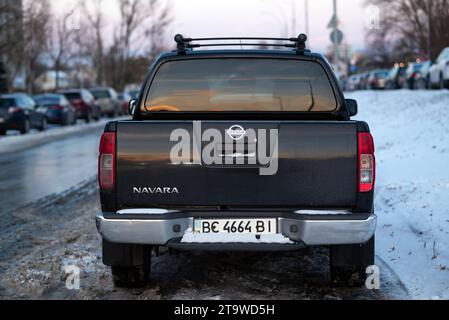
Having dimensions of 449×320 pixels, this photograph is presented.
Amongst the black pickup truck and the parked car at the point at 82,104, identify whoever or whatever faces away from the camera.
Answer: the black pickup truck

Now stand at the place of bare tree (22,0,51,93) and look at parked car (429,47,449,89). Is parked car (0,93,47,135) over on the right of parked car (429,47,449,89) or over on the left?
right

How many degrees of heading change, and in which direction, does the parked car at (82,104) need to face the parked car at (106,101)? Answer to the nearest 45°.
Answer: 0° — it already faces it

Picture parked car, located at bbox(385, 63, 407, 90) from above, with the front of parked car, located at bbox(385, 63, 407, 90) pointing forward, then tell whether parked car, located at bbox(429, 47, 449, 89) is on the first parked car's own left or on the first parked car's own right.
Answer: on the first parked car's own left

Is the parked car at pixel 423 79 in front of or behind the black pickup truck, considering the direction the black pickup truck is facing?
in front

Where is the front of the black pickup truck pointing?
away from the camera

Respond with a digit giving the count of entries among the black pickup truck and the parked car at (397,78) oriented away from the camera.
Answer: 1

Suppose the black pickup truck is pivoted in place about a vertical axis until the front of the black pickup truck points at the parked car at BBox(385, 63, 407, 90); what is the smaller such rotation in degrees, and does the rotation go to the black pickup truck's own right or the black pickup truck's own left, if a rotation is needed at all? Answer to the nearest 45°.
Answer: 0° — it already faces it

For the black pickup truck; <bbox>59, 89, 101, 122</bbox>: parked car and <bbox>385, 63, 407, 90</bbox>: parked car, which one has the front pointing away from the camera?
the black pickup truck

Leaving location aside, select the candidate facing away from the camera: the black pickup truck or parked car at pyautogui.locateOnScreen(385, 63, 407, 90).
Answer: the black pickup truck

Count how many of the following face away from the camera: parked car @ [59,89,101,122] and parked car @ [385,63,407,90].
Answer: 2
